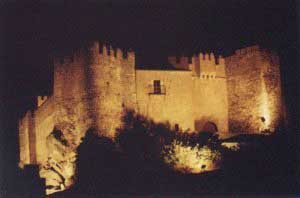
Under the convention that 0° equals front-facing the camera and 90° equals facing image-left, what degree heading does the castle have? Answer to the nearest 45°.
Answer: approximately 0°
